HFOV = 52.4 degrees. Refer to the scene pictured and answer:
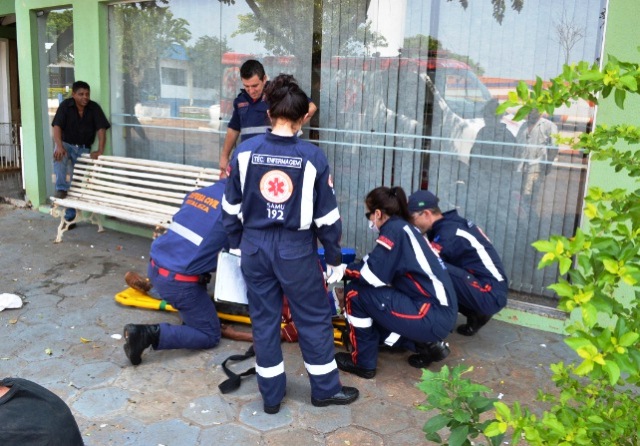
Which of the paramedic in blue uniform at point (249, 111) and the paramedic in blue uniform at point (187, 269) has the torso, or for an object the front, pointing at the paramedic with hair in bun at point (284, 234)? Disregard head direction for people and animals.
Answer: the paramedic in blue uniform at point (249, 111)

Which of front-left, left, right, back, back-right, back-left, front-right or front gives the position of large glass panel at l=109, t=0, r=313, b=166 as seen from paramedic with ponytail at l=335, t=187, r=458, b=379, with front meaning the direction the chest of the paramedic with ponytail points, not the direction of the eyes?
front-right

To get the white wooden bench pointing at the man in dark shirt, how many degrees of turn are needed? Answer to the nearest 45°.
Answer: approximately 90° to its right

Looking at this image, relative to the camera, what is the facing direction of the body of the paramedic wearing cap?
to the viewer's left

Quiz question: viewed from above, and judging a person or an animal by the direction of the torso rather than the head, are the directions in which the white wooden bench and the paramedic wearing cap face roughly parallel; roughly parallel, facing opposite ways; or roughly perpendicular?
roughly perpendicular

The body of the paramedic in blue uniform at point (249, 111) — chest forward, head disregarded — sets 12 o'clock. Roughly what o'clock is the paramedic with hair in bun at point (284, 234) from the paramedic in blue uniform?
The paramedic with hair in bun is roughly at 12 o'clock from the paramedic in blue uniform.

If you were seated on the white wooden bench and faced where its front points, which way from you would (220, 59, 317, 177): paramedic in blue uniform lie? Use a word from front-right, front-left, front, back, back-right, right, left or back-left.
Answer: left

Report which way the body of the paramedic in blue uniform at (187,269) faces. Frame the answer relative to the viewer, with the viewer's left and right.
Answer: facing away from the viewer and to the right of the viewer

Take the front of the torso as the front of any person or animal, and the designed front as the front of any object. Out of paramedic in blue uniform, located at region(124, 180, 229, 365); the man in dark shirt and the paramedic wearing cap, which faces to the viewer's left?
the paramedic wearing cap

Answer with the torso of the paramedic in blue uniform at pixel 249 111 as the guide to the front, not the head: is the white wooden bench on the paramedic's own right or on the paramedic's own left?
on the paramedic's own right

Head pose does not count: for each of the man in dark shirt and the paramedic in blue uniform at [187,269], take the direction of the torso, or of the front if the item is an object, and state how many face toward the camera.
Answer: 1

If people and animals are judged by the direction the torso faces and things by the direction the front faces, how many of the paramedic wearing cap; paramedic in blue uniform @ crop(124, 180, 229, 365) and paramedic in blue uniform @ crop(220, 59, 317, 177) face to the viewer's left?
1

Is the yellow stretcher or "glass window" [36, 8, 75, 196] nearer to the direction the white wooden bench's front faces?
the yellow stretcher

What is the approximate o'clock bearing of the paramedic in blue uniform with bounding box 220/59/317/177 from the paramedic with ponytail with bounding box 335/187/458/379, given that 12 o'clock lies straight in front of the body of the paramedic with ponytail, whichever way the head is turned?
The paramedic in blue uniform is roughly at 2 o'clock from the paramedic with ponytail.
